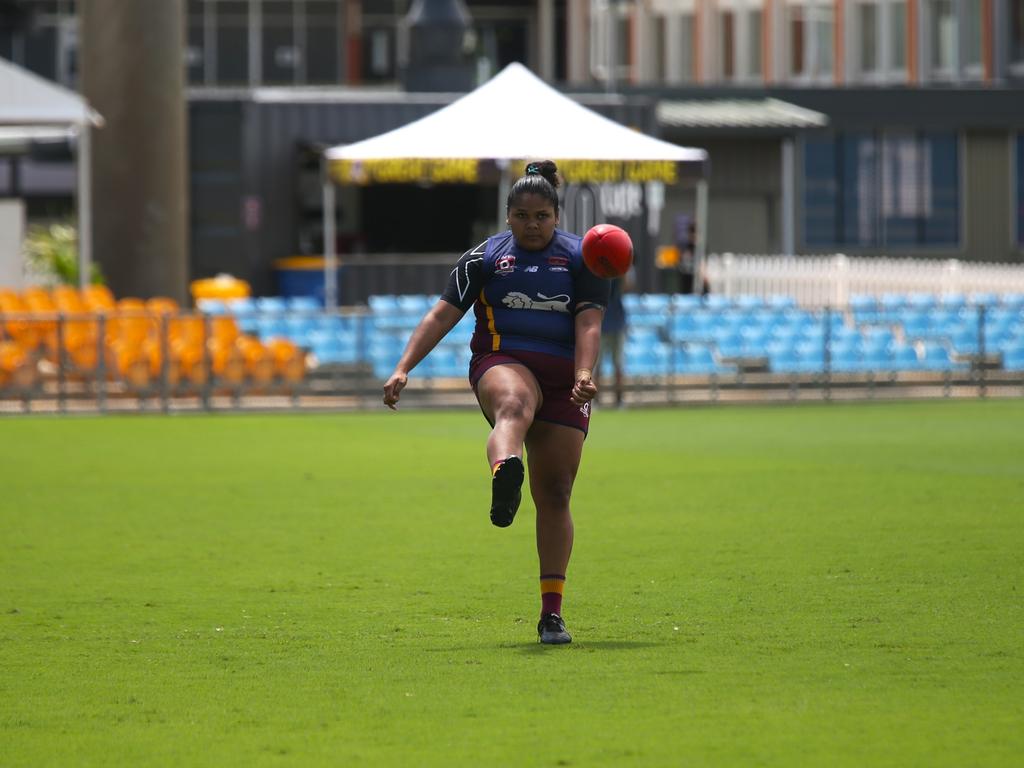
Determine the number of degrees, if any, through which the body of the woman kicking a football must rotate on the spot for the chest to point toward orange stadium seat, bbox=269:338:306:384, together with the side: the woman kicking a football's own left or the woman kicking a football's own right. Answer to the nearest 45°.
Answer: approximately 180°

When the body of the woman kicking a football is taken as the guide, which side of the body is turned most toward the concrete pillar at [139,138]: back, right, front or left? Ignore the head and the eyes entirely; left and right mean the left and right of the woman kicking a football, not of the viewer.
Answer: back

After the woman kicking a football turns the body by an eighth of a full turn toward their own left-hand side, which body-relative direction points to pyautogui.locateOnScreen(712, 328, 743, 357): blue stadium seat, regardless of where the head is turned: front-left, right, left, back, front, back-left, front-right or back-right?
back-left

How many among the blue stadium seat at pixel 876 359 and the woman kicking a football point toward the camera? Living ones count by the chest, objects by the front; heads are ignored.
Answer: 2

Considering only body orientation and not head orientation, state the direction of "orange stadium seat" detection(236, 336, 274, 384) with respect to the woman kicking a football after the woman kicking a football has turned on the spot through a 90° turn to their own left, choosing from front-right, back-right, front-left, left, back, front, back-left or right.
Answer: left

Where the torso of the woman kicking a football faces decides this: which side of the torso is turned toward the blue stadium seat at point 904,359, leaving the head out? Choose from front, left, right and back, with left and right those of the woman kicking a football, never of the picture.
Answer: back

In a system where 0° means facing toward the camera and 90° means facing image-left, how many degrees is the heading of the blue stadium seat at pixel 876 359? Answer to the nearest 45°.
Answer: approximately 0°

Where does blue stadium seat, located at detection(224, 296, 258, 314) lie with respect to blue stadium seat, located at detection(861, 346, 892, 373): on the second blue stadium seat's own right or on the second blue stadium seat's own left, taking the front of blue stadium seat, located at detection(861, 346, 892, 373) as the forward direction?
on the second blue stadium seat's own right
